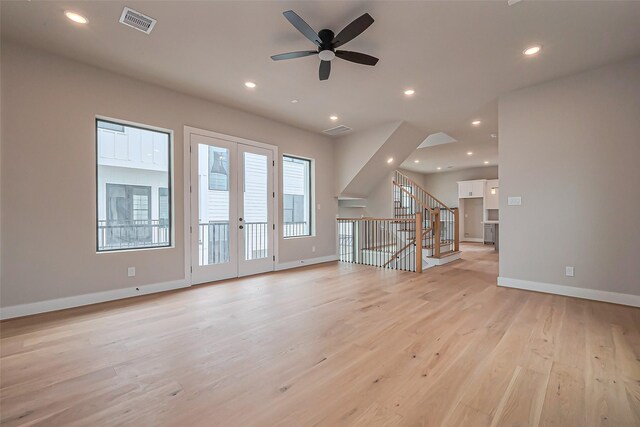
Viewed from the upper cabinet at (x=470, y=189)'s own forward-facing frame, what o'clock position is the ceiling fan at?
The ceiling fan is roughly at 12 o'clock from the upper cabinet.

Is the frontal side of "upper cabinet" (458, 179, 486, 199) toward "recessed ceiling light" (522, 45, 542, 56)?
yes

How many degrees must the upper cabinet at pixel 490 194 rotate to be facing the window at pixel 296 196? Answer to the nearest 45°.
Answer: approximately 45° to its right

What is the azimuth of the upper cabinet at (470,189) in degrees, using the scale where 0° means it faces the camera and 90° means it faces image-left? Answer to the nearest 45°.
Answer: approximately 0°
